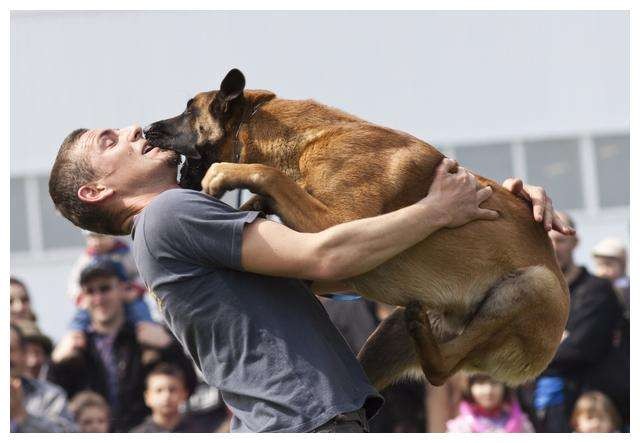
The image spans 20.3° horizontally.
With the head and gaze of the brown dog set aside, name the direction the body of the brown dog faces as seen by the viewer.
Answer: to the viewer's left

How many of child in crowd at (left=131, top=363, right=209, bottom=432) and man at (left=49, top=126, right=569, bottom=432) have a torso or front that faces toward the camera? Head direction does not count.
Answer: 1

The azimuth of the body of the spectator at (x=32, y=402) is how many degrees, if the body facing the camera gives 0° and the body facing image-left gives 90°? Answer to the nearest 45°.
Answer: approximately 0°

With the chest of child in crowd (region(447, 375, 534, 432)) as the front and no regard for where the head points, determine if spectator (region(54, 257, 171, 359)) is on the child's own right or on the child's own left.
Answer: on the child's own right

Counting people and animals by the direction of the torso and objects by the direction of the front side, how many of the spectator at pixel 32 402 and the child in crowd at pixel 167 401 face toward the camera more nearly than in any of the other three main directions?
2

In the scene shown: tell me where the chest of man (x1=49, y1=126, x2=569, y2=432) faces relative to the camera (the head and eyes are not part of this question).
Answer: to the viewer's right

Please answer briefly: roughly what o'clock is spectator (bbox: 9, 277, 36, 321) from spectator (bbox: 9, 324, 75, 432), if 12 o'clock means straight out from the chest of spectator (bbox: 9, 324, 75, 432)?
spectator (bbox: 9, 277, 36, 321) is roughly at 6 o'clock from spectator (bbox: 9, 324, 75, 432).

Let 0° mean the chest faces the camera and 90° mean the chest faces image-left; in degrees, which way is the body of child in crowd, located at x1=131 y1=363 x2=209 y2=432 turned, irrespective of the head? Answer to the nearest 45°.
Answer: approximately 0°
